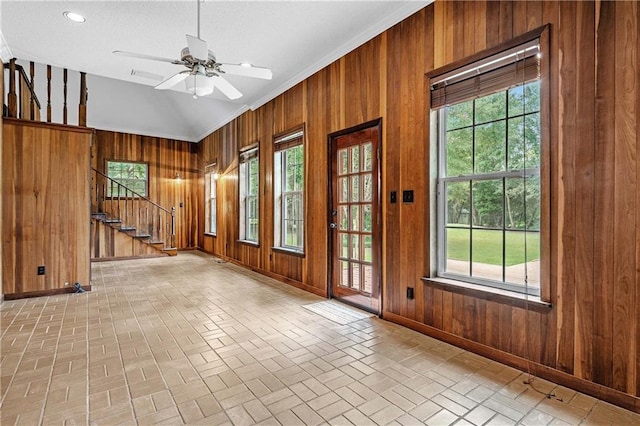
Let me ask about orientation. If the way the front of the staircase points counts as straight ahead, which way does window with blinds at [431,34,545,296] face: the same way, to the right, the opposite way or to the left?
the opposite way

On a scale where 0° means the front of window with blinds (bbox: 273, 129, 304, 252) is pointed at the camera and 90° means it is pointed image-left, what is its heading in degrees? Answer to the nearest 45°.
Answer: approximately 45°

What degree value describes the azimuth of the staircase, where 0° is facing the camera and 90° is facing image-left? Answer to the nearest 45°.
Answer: approximately 270°

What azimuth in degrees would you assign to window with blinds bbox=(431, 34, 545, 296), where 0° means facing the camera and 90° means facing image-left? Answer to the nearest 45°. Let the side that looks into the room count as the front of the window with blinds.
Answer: approximately 45°

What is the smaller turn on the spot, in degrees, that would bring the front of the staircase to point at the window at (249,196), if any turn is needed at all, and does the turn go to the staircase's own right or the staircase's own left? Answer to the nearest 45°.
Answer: approximately 45° to the staircase's own right

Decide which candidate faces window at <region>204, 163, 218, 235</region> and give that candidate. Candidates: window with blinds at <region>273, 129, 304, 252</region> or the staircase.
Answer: the staircase

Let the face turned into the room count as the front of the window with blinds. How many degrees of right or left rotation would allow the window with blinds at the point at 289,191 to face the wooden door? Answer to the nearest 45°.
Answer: approximately 90° to its left

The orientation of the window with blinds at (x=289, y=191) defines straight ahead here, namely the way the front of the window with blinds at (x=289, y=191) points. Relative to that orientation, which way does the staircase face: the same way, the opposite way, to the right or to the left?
the opposite way

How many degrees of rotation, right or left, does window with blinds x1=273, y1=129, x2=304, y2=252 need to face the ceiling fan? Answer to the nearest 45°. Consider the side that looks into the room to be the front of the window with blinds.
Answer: approximately 45° to its left
